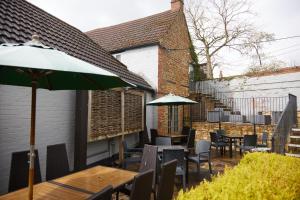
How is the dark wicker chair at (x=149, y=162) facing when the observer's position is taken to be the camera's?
facing the viewer and to the left of the viewer

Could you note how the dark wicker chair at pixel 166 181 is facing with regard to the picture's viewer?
facing away from the viewer and to the left of the viewer

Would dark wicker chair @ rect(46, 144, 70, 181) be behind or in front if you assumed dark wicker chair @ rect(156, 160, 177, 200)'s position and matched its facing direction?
in front

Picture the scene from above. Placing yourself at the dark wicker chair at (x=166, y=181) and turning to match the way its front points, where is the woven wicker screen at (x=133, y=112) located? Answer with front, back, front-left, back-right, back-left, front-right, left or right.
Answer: front-right
